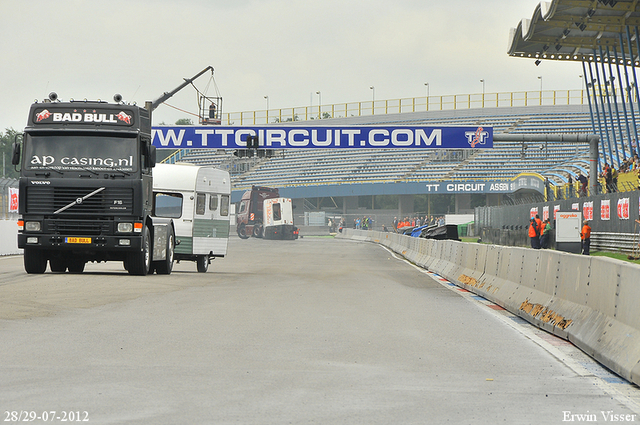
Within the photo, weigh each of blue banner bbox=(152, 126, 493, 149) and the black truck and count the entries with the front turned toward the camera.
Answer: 2

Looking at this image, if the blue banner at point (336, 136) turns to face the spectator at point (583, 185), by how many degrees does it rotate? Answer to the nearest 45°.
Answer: approximately 90° to its left

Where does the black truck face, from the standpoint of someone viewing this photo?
facing the viewer

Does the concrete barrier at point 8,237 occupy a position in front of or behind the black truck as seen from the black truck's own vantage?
behind

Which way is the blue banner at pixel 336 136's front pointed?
toward the camera

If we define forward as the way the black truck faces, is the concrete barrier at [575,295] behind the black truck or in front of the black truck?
in front
